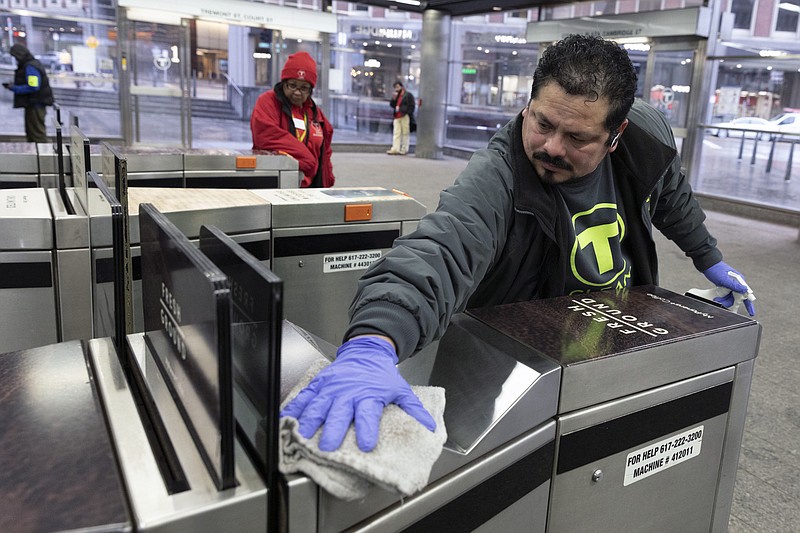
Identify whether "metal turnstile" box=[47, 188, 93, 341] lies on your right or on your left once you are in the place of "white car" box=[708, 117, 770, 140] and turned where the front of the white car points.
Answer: on your left

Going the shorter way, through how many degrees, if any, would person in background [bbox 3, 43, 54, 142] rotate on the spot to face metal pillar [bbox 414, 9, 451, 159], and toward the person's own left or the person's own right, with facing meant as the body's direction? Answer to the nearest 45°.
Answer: approximately 180°

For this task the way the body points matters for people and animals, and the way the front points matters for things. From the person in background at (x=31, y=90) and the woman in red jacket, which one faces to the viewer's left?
the person in background

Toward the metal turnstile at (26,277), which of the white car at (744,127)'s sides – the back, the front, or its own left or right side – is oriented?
left

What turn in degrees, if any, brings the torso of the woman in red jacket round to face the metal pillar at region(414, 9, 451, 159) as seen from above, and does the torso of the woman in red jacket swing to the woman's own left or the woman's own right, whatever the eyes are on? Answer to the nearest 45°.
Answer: approximately 135° to the woman's own left

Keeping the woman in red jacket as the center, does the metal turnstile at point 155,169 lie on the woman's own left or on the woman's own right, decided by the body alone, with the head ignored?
on the woman's own right

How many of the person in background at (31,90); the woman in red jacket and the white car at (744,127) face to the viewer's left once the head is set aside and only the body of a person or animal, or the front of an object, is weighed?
2

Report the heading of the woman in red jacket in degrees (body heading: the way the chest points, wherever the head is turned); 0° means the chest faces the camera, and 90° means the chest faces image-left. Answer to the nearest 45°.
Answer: approximately 315°

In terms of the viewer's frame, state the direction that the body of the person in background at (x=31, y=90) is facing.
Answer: to the viewer's left
